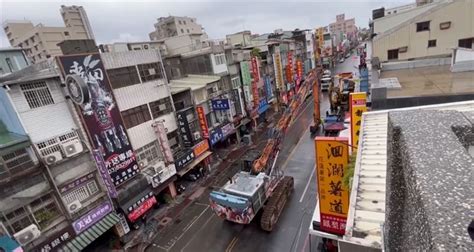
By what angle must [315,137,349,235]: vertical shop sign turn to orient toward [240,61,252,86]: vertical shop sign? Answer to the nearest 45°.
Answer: approximately 135° to its right

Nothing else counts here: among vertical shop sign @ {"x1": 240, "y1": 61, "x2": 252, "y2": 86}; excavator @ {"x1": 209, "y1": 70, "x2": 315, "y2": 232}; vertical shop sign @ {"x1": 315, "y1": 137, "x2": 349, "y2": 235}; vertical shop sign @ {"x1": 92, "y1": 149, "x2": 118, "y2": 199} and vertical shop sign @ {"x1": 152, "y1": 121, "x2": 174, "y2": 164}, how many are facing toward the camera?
4

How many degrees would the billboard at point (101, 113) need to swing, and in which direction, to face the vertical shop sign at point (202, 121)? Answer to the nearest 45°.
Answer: approximately 45° to its left

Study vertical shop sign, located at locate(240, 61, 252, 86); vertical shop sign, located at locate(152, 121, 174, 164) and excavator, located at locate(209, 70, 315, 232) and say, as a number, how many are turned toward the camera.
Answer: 2

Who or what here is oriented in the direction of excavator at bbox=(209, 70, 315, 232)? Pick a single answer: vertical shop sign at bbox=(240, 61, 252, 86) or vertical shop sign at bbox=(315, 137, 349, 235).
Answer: vertical shop sign at bbox=(240, 61, 252, 86)

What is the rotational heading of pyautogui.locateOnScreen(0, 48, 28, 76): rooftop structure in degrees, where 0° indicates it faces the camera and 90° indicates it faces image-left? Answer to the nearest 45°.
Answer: approximately 315°

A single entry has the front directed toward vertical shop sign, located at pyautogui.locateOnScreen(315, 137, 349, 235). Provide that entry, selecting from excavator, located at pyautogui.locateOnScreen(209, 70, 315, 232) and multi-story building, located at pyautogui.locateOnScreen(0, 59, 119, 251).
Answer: the multi-story building

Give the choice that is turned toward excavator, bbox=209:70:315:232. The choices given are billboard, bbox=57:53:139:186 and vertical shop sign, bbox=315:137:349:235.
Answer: the billboard

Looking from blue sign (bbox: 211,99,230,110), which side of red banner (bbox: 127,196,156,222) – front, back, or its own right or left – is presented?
left

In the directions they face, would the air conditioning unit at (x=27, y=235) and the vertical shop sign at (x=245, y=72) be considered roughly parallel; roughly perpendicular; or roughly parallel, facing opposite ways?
roughly perpendicular

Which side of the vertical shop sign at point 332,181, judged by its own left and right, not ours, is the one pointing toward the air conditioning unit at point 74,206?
right
